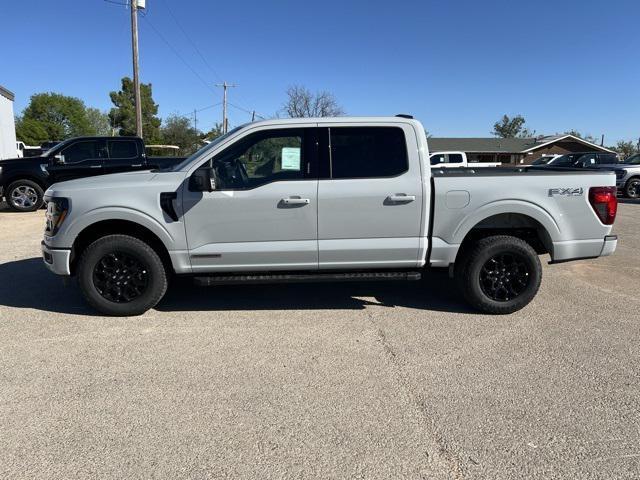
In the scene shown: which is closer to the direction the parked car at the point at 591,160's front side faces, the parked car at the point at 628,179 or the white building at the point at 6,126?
the white building

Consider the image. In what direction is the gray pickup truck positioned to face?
to the viewer's left

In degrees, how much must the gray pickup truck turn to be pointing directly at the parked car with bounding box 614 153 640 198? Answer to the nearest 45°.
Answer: approximately 135° to its right

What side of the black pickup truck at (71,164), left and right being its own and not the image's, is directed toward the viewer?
left

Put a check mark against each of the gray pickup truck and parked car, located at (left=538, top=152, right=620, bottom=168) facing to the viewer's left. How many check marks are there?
2

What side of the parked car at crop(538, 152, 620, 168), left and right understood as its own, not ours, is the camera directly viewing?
left

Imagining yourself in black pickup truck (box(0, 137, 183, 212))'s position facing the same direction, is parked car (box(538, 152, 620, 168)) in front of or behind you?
behind

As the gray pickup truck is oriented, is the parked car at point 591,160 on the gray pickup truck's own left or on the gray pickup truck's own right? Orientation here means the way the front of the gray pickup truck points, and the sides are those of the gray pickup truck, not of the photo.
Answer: on the gray pickup truck's own right

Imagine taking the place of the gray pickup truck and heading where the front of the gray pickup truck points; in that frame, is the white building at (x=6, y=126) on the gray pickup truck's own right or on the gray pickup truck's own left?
on the gray pickup truck's own right

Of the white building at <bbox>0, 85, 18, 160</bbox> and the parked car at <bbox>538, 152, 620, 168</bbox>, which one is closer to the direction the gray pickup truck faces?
the white building

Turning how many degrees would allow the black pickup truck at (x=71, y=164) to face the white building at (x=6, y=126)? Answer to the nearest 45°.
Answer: approximately 90° to its right

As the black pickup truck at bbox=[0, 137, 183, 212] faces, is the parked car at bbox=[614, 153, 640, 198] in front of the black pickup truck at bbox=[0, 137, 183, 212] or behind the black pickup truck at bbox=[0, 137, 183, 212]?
behind
